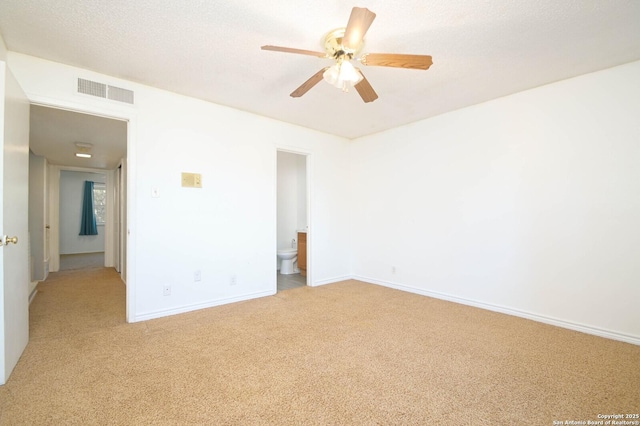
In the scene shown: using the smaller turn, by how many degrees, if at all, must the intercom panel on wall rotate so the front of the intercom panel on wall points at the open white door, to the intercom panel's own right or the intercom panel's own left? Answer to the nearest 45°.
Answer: approximately 45° to the intercom panel's own right

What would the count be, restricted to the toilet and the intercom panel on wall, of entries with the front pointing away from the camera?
0

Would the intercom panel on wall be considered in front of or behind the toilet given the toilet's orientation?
in front

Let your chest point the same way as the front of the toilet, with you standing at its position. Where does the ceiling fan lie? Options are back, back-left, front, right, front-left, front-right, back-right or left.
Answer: front-left

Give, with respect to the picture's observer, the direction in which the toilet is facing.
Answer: facing the viewer and to the left of the viewer

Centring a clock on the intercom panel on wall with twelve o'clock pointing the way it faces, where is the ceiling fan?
The ceiling fan is roughly at 11 o'clock from the intercom panel on wall.

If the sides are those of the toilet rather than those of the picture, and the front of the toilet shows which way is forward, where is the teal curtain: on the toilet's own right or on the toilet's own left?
on the toilet's own right

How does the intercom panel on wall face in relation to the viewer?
toward the camera

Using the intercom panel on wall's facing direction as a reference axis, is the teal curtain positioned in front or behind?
behind
